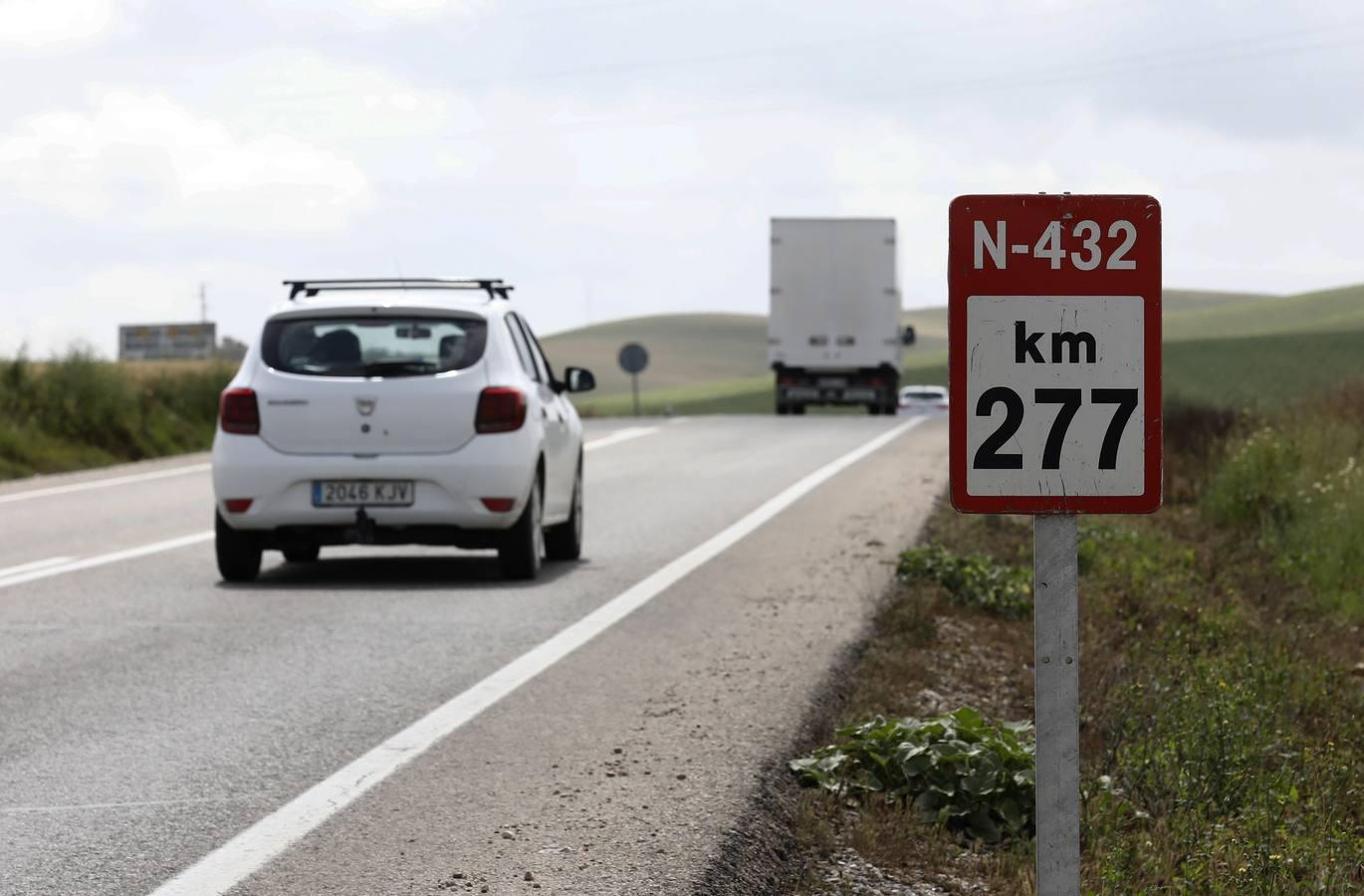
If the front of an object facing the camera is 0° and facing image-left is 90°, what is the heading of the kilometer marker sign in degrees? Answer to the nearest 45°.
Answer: approximately 0°

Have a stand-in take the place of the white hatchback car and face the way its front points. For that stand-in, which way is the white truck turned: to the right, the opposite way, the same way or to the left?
the same way

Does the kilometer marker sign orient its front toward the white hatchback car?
no

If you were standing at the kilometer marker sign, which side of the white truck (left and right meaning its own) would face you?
back

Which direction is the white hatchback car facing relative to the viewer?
away from the camera

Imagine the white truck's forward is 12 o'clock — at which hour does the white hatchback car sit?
The white hatchback car is roughly at 6 o'clock from the white truck.

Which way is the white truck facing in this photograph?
away from the camera

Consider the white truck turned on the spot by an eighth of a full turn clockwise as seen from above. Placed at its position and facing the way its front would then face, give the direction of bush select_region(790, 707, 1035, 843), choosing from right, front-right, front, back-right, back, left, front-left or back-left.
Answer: back-right

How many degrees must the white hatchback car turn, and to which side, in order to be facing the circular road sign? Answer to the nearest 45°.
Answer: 0° — it already faces it

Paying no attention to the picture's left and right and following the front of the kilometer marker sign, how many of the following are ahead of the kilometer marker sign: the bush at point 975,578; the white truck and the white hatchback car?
0

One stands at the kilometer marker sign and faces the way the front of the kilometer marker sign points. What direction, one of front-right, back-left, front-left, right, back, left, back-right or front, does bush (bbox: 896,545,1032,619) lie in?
back

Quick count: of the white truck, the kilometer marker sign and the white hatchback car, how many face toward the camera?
1

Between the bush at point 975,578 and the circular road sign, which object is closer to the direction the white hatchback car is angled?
the circular road sign

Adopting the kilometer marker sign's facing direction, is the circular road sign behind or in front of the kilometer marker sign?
behind

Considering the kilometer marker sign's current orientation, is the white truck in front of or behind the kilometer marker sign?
behind
